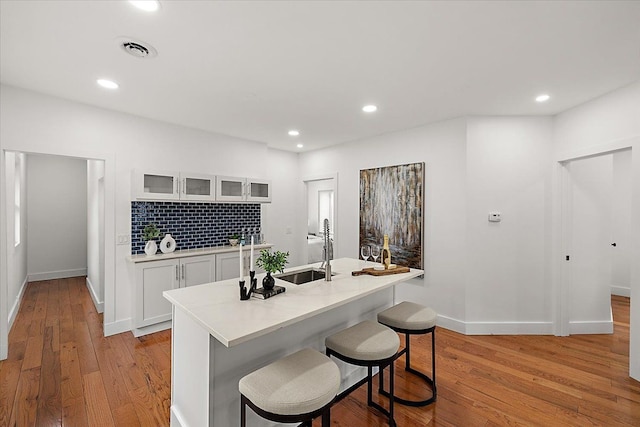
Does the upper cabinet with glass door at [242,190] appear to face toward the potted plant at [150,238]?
no

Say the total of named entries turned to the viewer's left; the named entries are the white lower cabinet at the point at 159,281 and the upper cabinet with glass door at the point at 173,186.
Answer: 0

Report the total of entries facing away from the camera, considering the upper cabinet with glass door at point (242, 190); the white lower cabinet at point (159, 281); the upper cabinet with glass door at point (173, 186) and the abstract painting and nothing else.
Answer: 0

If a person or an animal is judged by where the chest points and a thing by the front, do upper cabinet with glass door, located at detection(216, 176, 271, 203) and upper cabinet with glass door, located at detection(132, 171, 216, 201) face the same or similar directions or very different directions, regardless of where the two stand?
same or similar directions

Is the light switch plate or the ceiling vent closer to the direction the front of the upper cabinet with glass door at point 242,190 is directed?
the ceiling vent

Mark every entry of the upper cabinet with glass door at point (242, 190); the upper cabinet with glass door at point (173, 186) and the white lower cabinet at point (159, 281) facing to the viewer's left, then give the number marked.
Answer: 0

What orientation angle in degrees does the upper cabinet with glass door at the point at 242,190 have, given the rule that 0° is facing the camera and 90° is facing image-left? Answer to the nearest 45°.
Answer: approximately 315°

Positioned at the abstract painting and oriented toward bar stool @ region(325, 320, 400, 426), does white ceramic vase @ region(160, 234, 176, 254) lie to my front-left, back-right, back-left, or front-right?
front-right

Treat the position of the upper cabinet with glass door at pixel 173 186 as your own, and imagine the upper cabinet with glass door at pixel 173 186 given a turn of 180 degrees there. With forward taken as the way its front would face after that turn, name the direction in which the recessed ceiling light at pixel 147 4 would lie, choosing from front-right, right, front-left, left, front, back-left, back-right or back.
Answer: back-left

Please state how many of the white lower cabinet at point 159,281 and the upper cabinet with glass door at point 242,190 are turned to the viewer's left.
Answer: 0

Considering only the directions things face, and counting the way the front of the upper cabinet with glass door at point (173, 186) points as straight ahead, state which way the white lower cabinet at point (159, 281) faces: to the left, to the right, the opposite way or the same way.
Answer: the same way

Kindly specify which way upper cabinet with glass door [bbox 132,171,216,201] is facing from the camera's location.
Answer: facing the viewer and to the right of the viewer
